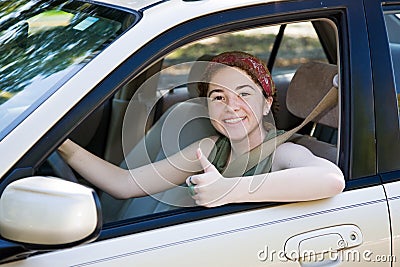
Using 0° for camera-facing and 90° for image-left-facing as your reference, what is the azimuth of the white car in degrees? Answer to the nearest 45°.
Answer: approximately 45°
